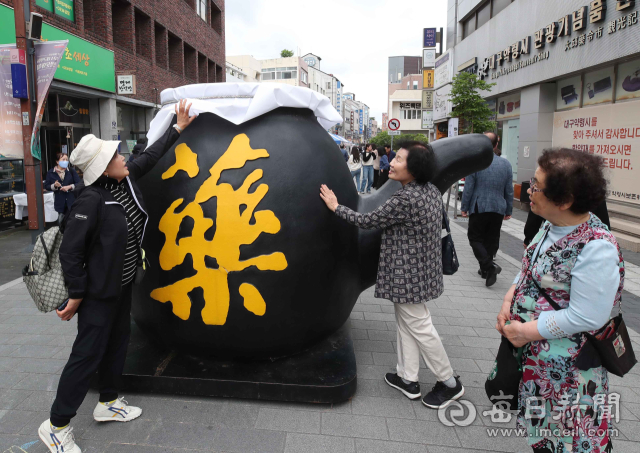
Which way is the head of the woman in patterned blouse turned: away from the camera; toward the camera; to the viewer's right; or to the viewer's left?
to the viewer's left

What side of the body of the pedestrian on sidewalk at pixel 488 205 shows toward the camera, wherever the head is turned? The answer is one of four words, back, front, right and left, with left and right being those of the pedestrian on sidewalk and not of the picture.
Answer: back

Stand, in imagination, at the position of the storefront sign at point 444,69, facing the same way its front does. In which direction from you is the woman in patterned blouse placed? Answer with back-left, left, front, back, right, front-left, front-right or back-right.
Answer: front-left

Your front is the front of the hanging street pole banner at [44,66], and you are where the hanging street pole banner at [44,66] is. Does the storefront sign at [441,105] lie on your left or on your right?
on your left

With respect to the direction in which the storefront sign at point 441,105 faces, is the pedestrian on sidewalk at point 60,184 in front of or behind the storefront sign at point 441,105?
in front

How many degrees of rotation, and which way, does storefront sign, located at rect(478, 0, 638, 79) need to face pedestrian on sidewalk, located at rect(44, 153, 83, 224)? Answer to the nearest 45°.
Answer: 0° — it already faces them

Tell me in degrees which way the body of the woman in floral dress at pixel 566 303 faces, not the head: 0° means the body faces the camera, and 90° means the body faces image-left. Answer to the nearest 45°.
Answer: approximately 90°

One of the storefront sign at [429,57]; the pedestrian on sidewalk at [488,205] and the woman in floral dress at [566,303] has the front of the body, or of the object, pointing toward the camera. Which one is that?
the storefront sign

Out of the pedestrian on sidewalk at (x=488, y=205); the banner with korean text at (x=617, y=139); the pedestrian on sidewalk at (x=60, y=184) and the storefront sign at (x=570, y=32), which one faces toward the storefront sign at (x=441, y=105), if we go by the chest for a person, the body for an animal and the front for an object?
the pedestrian on sidewalk at (x=488, y=205)

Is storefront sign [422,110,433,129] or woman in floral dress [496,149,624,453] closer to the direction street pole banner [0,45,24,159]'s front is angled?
the woman in floral dress
